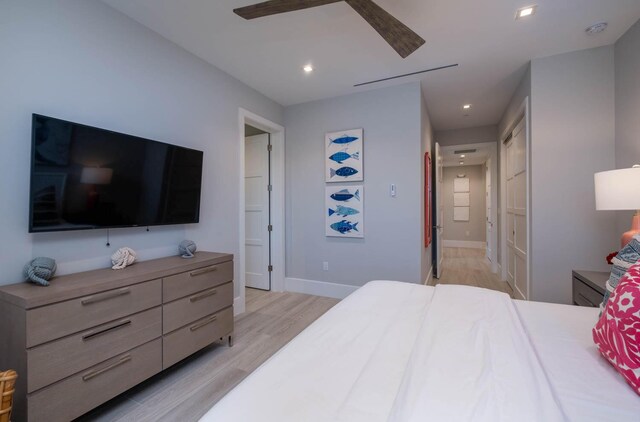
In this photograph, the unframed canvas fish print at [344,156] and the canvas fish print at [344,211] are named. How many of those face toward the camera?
2

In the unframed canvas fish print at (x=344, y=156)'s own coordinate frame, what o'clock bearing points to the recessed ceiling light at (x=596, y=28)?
The recessed ceiling light is roughly at 10 o'clock from the unframed canvas fish print.

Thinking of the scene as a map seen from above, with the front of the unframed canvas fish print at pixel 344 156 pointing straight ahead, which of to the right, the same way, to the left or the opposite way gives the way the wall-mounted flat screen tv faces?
to the left

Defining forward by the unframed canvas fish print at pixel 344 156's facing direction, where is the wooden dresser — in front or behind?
in front

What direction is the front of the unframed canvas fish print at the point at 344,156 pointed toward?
toward the camera

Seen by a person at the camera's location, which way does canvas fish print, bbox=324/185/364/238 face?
facing the viewer

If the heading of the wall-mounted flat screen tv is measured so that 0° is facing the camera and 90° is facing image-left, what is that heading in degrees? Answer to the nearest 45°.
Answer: approximately 315°

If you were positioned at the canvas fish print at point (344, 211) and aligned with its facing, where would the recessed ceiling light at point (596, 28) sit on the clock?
The recessed ceiling light is roughly at 10 o'clock from the canvas fish print.

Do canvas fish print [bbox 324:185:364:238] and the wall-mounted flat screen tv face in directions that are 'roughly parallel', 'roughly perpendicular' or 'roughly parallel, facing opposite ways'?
roughly perpendicular

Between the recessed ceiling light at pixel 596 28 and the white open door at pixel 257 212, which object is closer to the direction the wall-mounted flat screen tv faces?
the recessed ceiling light

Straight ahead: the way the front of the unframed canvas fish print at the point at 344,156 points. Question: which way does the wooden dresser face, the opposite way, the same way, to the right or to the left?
to the left

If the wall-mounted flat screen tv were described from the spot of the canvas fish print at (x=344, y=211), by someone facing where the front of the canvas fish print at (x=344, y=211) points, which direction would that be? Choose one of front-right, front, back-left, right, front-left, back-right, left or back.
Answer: front-right

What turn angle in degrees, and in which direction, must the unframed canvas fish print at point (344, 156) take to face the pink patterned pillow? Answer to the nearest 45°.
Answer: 0° — it already faces it

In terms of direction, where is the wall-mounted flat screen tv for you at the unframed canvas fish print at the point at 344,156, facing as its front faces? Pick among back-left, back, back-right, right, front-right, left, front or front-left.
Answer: front-right

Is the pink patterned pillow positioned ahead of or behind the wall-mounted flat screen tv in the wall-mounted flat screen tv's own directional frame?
ahead

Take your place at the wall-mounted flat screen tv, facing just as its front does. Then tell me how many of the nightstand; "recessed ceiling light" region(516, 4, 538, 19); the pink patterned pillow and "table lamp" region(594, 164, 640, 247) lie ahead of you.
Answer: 4
